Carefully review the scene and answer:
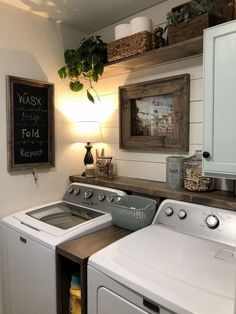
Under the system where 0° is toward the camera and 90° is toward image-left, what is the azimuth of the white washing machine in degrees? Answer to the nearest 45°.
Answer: approximately 45°

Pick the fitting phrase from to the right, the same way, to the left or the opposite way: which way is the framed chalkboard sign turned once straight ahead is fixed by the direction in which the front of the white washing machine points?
to the left

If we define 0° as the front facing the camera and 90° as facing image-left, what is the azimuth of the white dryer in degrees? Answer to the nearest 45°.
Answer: approximately 45°

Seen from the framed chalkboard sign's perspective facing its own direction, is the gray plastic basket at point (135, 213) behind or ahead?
ahead

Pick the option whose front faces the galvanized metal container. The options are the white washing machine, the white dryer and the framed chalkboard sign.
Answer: the framed chalkboard sign

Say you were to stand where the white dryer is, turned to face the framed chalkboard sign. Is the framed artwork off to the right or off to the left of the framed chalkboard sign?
right
